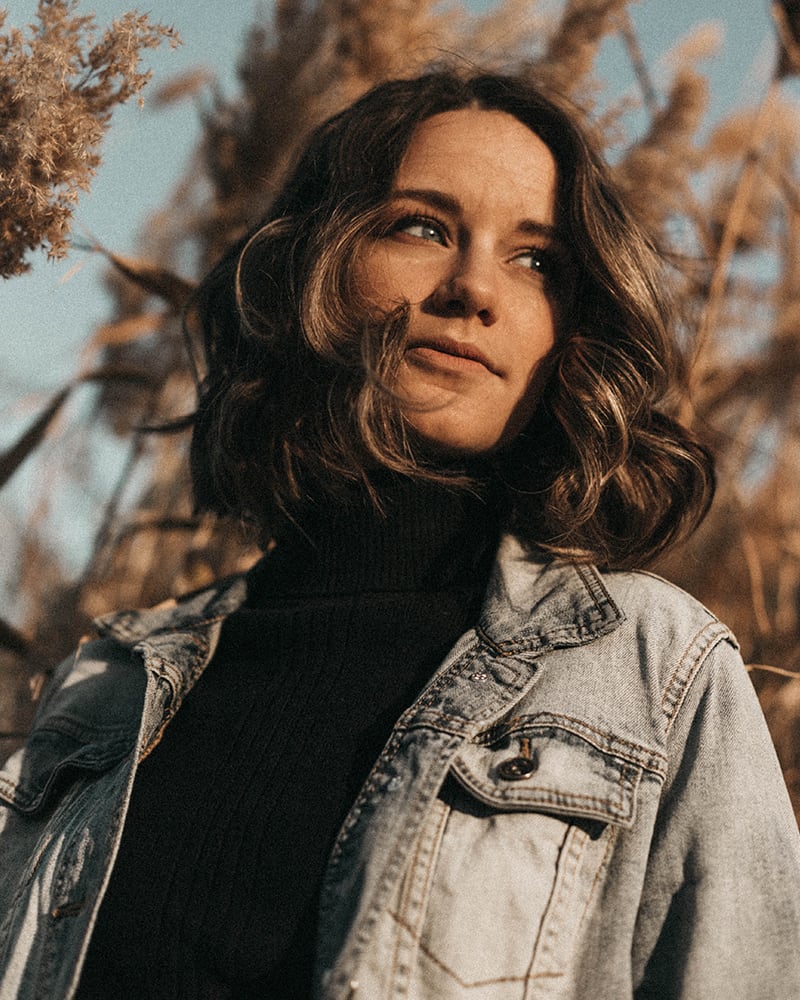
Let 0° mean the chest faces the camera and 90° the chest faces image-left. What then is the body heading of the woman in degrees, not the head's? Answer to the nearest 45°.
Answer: approximately 45°
